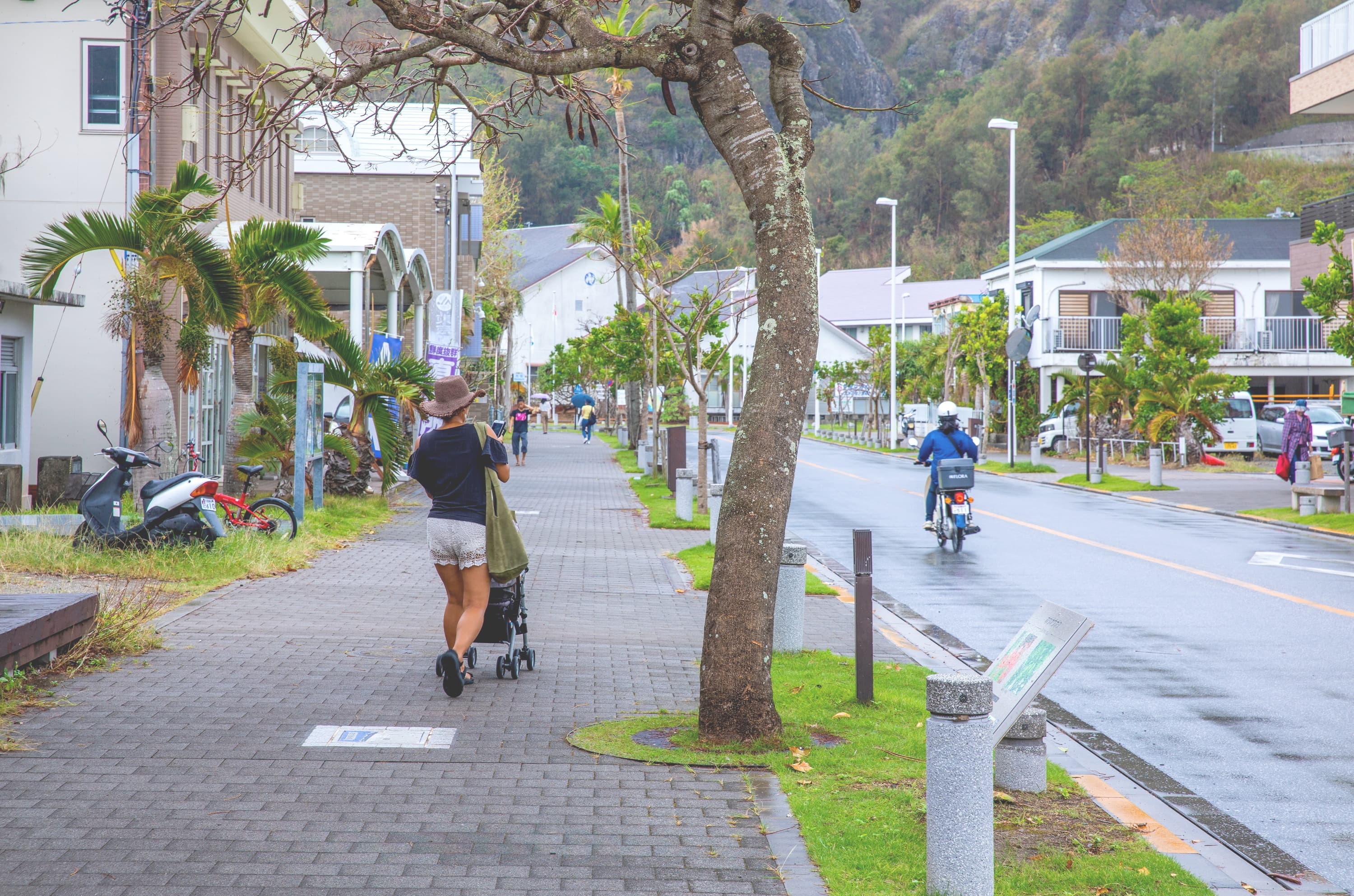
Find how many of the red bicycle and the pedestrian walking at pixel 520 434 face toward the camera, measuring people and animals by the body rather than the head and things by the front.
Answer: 1

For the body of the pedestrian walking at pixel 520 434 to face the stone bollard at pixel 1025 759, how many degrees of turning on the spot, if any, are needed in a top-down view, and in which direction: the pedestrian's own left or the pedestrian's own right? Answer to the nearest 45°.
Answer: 0° — they already face it

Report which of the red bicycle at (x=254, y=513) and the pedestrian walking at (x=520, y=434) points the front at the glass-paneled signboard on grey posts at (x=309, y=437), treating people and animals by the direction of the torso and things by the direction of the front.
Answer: the pedestrian walking

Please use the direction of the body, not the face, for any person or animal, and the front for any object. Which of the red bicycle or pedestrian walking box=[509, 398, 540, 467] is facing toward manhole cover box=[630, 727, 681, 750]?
the pedestrian walking

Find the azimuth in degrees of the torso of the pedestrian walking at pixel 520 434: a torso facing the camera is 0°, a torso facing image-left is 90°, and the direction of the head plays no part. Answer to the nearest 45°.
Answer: approximately 0°

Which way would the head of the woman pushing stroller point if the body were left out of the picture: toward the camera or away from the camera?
away from the camera

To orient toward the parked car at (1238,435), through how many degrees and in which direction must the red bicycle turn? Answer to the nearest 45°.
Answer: approximately 135° to its right

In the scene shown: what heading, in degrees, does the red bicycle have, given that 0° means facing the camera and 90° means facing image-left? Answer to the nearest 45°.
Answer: approximately 90°

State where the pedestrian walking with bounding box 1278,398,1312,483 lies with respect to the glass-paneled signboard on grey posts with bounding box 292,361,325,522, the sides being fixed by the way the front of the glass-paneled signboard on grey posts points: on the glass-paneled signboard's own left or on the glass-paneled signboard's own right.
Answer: on the glass-paneled signboard's own left
